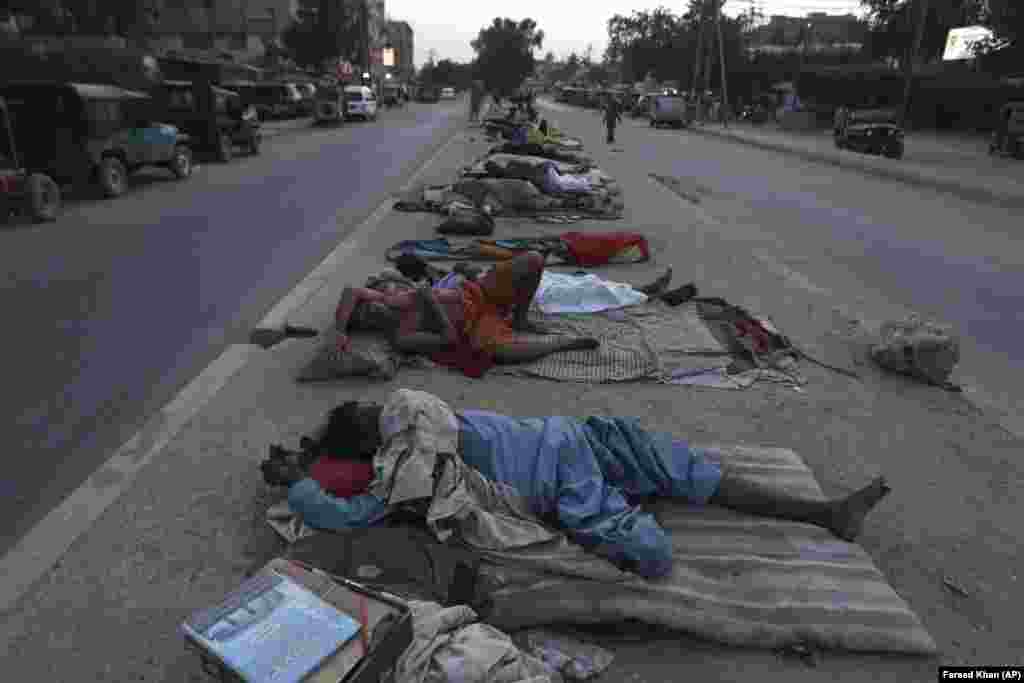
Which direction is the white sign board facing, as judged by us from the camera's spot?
facing the viewer

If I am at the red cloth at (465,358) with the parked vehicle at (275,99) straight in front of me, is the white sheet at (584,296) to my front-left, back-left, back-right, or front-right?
front-right

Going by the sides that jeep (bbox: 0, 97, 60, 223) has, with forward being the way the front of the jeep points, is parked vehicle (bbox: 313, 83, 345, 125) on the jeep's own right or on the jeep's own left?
on the jeep's own left

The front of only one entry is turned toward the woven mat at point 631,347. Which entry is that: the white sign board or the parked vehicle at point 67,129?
the white sign board

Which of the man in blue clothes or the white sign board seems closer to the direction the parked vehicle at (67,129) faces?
the white sign board

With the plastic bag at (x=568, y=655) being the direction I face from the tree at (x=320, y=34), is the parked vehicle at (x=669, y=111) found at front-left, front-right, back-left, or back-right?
front-left

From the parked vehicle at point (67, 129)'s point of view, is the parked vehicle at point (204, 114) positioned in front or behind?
in front

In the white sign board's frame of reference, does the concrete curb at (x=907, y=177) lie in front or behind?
in front

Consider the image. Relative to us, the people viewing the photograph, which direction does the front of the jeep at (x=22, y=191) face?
facing to the right of the viewer

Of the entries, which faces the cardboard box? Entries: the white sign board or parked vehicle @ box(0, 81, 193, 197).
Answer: the white sign board

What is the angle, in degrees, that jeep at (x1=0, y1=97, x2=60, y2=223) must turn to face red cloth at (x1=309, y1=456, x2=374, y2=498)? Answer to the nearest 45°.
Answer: approximately 90° to its right

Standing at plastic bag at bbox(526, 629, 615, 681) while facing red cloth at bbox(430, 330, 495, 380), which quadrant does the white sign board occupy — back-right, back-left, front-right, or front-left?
front-right

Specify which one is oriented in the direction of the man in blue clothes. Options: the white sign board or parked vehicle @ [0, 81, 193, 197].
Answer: the white sign board

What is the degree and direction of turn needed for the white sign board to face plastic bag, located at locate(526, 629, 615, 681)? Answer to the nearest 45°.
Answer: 0° — it already faces it

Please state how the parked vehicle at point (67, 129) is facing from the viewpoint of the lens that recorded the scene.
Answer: facing away from the viewer and to the right of the viewer

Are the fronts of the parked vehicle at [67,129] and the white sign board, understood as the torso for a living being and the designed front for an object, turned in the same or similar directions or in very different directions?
very different directions
